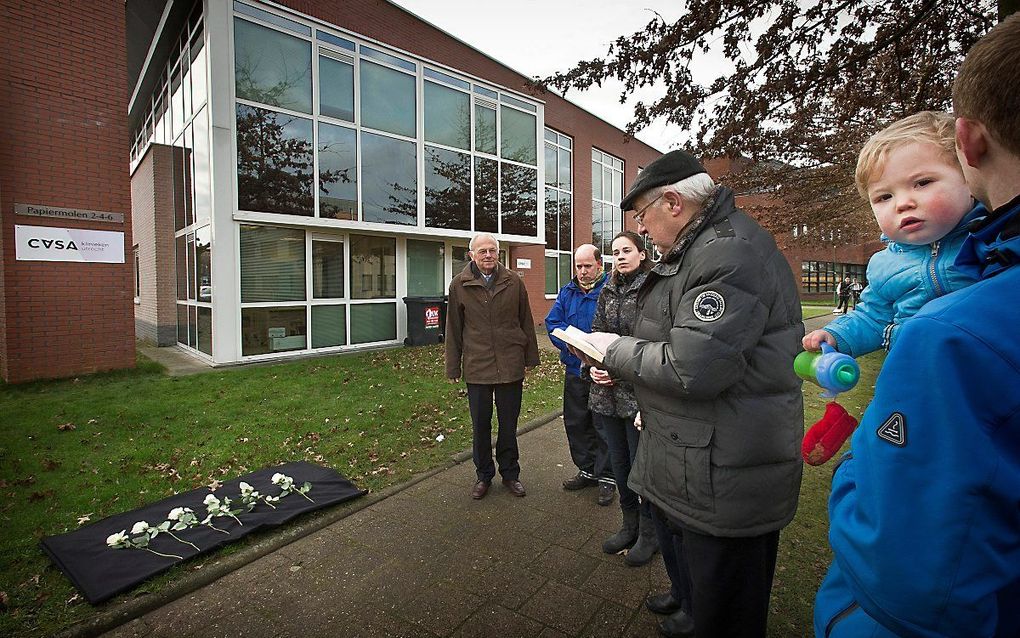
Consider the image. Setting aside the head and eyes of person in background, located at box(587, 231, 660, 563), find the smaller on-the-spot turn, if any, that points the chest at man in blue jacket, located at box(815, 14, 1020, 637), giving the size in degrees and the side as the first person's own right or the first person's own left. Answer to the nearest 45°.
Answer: approximately 45° to the first person's own left

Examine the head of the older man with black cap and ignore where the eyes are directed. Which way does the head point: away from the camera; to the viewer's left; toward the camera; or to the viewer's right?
to the viewer's left

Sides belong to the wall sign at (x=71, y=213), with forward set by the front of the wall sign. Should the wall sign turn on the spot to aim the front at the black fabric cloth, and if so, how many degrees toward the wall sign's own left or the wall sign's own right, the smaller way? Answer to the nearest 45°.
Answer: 0° — it already faces it

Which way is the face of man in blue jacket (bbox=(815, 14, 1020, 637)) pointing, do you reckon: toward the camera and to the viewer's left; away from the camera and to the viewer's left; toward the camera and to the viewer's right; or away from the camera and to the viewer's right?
away from the camera and to the viewer's left

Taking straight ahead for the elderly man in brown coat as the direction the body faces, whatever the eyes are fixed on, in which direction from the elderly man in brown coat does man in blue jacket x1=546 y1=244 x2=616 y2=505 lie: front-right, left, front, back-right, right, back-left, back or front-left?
left

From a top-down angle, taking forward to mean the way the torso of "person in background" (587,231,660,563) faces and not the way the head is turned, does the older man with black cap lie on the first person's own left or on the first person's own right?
on the first person's own left

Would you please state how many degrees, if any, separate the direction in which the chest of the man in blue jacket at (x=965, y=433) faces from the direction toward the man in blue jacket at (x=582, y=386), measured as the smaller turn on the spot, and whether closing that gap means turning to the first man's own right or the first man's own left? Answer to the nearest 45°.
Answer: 0° — they already face them

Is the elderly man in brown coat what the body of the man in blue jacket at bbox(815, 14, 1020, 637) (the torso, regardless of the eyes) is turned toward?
yes

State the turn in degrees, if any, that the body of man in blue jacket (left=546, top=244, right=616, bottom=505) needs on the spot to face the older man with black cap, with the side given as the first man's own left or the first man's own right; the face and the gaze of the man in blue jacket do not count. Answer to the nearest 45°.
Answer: approximately 45° to the first man's own left

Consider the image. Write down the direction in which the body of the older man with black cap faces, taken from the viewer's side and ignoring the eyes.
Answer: to the viewer's left

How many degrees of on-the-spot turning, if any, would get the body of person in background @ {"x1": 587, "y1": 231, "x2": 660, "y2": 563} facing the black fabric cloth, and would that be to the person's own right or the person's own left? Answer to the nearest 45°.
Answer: approximately 45° to the person's own right

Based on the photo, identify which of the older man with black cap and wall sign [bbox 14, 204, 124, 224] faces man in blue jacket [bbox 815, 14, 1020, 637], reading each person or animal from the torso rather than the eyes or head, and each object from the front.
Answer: the wall sign

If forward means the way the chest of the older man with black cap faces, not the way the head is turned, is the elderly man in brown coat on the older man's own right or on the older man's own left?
on the older man's own right
